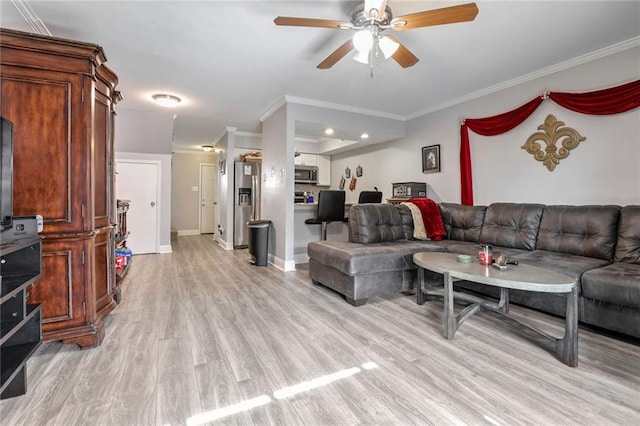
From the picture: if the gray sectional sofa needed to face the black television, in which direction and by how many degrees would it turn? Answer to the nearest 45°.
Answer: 0° — it already faces it

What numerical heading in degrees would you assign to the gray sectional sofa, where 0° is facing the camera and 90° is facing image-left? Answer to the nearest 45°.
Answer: approximately 45°

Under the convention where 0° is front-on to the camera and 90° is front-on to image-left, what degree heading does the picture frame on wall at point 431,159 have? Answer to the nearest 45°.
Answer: approximately 45°

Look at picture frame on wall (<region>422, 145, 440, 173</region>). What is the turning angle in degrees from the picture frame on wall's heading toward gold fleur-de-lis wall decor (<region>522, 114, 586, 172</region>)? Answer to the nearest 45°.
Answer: approximately 90° to its left
